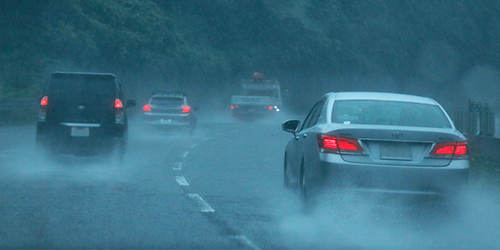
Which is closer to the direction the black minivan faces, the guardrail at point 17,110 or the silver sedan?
the guardrail

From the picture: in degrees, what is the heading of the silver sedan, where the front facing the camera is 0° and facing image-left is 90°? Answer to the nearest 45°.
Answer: approximately 180°

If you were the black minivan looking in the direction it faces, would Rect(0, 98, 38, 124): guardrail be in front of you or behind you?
in front

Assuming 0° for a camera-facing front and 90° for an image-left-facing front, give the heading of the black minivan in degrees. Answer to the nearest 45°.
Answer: approximately 180°

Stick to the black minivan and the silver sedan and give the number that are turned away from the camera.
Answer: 2
